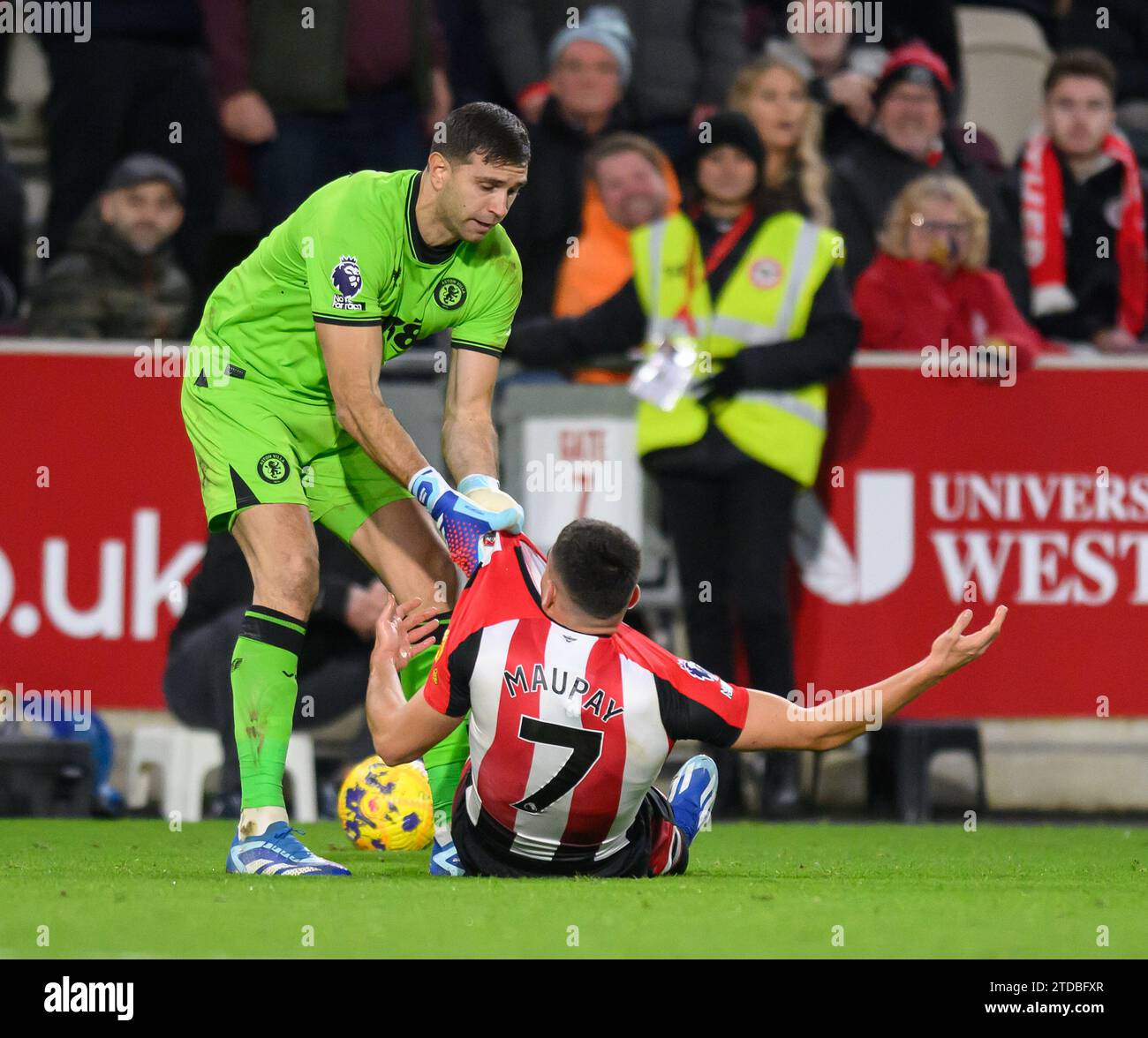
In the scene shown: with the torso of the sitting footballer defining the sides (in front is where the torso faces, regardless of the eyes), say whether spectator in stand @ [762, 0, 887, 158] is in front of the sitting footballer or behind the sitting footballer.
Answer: in front

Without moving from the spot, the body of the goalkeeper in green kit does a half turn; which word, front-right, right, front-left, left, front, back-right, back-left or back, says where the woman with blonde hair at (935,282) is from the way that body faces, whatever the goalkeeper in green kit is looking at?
right

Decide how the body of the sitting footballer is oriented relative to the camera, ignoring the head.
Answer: away from the camera

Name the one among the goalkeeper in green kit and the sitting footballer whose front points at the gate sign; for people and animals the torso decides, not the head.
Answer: the sitting footballer

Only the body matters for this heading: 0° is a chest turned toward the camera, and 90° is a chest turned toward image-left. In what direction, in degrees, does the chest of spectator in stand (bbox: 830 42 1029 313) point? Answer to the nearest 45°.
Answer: approximately 0°

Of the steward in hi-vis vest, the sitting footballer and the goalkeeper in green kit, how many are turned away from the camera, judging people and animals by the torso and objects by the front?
1

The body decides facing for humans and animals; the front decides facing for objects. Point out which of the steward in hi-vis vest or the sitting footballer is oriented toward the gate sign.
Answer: the sitting footballer

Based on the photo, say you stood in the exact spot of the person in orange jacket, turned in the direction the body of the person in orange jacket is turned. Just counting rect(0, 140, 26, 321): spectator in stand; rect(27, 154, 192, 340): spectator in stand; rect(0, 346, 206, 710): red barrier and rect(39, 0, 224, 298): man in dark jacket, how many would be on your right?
4
